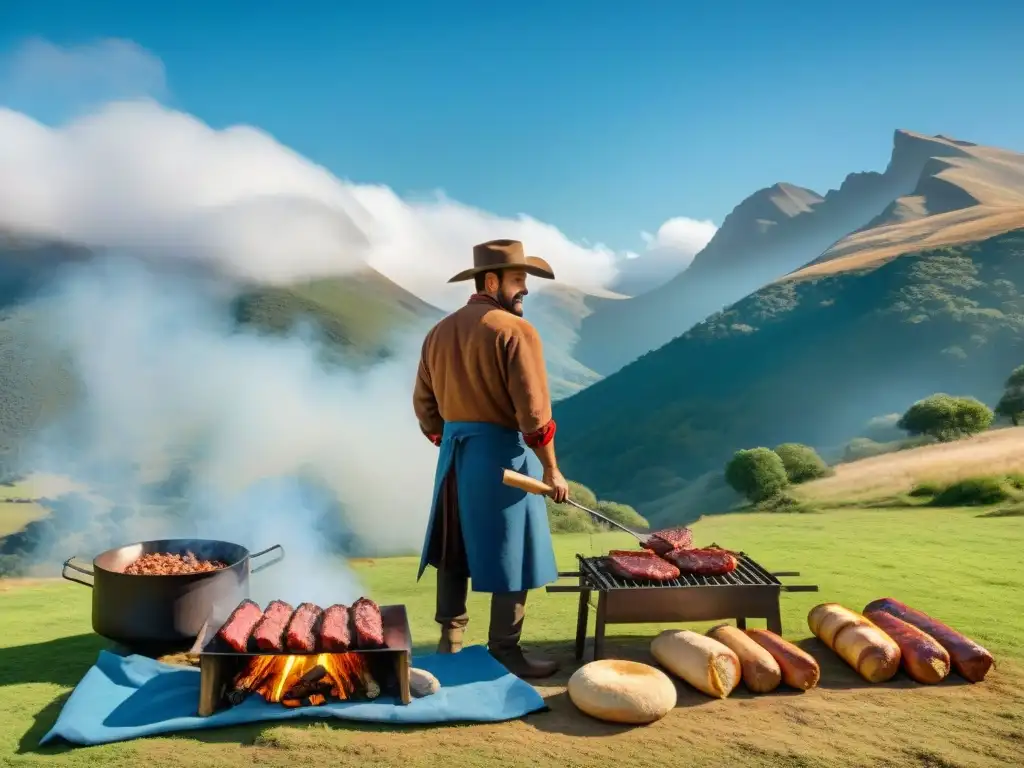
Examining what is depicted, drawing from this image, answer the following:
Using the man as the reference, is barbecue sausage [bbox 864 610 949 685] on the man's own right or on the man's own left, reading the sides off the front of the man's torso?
on the man's own right

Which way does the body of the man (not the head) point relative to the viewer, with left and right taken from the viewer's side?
facing away from the viewer and to the right of the viewer

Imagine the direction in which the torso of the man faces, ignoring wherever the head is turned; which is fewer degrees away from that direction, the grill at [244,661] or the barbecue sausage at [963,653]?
the barbecue sausage

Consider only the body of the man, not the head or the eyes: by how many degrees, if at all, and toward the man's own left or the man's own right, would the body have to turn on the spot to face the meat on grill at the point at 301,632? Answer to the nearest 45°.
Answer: approximately 180°

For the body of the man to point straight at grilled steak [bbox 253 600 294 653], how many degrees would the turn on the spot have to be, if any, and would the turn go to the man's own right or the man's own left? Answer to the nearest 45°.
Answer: approximately 180°

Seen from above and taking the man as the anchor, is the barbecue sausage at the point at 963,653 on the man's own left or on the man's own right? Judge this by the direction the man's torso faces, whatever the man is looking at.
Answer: on the man's own right

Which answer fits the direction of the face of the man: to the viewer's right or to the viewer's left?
to the viewer's right

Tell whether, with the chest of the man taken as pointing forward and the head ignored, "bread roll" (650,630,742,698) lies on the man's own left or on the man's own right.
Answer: on the man's own right
